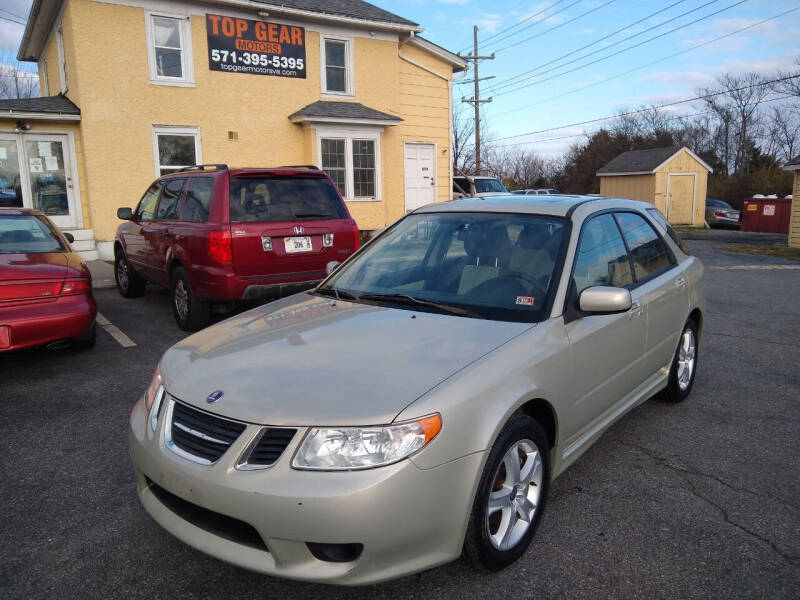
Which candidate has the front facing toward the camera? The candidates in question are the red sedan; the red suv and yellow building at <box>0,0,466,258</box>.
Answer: the yellow building

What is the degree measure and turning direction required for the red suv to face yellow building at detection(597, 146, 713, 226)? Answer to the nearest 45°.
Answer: approximately 90° to its right

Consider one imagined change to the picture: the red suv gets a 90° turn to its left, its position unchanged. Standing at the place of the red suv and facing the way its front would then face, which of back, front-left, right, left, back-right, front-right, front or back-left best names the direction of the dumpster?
back

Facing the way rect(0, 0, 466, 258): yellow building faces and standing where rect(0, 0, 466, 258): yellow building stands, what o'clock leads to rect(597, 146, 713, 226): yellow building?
rect(597, 146, 713, 226): yellow building is roughly at 8 o'clock from rect(0, 0, 466, 258): yellow building.

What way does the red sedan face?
away from the camera

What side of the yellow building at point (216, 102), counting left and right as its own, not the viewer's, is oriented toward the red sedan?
front

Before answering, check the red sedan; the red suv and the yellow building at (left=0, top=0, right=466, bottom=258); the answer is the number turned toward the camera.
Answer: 1

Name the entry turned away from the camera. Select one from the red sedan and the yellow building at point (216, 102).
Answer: the red sedan

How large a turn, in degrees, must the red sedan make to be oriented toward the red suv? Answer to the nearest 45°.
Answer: approximately 90° to its right

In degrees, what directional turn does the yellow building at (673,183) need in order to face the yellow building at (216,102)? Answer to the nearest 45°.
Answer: approximately 90° to its right

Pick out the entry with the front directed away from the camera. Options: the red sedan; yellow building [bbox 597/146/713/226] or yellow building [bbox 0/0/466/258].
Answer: the red sedan

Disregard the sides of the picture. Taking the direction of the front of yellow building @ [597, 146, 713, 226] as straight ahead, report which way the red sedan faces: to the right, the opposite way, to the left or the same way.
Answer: the opposite way

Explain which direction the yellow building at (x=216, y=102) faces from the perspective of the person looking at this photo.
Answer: facing the viewer

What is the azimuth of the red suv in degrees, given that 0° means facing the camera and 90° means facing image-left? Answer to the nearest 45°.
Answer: approximately 135°

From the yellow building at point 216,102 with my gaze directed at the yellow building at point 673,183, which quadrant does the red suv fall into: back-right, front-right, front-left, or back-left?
back-right

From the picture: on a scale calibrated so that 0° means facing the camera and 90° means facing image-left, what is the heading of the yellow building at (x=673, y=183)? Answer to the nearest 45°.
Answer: approximately 315°

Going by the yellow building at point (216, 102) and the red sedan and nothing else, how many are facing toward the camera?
1

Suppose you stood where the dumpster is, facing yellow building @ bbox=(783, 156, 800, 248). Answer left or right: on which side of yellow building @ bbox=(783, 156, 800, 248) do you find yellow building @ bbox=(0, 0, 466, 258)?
right

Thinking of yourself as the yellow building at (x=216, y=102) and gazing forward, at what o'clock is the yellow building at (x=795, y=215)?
the yellow building at (x=795, y=215) is roughly at 9 o'clock from the yellow building at (x=216, y=102).

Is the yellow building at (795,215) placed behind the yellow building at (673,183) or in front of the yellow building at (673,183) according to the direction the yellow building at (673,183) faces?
in front
